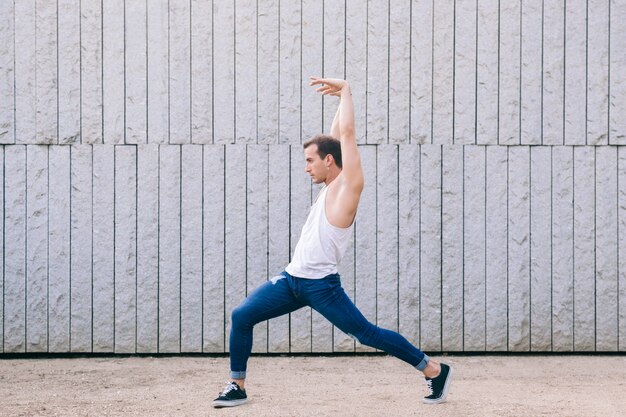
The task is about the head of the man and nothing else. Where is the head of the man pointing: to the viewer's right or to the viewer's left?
to the viewer's left

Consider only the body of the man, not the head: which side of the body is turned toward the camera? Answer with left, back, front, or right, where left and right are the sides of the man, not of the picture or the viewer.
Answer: left
